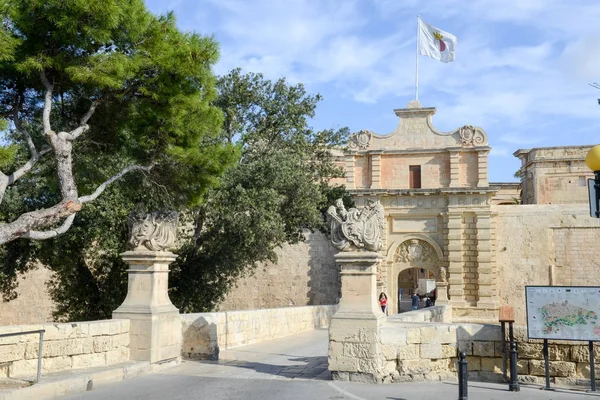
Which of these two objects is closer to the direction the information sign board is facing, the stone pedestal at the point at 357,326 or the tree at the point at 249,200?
the stone pedestal

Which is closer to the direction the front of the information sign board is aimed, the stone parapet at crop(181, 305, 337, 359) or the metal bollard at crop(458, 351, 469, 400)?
the metal bollard

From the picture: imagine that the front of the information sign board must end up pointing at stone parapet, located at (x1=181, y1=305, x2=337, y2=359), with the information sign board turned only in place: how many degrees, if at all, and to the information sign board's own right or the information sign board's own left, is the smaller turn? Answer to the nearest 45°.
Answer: approximately 135° to the information sign board's own right

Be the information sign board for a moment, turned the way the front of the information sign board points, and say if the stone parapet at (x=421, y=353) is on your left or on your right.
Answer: on your right

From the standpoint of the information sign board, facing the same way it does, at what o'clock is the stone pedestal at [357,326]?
The stone pedestal is roughly at 3 o'clock from the information sign board.

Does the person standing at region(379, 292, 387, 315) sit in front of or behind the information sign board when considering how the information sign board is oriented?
behind

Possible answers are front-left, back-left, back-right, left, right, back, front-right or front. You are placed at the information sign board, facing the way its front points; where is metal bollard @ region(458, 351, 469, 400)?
front-right

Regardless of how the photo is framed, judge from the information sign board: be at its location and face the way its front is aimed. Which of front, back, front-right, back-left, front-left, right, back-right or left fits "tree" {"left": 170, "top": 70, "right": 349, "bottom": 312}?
back-right

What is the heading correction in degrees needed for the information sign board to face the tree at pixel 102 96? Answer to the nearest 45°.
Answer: approximately 90° to its right

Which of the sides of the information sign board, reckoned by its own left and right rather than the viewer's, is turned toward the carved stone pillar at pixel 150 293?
right

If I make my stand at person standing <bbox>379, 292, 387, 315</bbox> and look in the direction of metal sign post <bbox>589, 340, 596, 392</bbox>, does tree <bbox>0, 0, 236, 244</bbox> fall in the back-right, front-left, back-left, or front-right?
front-right

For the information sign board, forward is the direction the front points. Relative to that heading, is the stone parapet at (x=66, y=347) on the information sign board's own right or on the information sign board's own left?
on the information sign board's own right

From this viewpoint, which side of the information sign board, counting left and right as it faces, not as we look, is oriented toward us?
front
